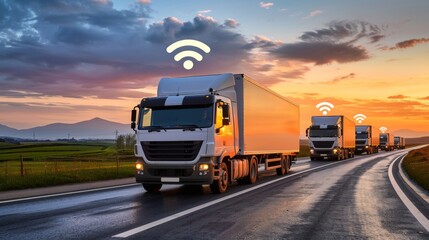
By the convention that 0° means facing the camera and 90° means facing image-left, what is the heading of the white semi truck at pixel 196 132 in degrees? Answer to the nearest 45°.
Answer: approximately 45°

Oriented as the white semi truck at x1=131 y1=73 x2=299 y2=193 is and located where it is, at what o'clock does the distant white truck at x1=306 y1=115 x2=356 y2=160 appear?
The distant white truck is roughly at 5 o'clock from the white semi truck.
